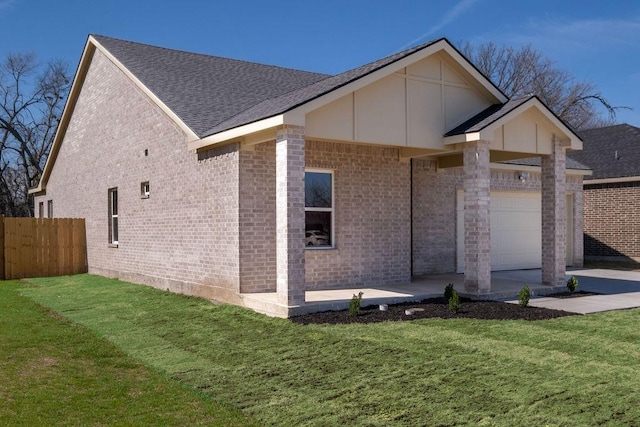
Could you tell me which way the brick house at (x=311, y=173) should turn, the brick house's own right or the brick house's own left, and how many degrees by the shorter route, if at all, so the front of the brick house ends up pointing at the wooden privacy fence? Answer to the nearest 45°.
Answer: approximately 90° to the brick house's own right

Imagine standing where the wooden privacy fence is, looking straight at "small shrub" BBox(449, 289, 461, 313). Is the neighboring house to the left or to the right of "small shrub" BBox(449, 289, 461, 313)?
left

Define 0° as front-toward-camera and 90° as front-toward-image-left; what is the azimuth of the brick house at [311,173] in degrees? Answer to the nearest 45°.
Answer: approximately 315°

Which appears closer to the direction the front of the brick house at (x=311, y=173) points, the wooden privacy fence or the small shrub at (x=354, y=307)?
the small shrub

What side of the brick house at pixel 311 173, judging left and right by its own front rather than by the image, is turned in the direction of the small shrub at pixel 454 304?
front

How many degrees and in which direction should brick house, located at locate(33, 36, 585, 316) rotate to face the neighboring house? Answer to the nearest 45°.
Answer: approximately 90° to its left

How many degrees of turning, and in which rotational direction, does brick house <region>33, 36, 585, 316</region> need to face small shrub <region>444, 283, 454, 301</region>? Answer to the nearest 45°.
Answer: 0° — it already faces it

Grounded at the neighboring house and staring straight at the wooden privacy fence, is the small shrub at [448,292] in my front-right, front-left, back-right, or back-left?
front-left

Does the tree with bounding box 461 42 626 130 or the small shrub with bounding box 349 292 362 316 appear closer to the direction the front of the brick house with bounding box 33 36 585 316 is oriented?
the small shrub

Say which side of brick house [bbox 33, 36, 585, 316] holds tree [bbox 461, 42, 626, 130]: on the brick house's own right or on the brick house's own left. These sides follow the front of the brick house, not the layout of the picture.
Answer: on the brick house's own left
